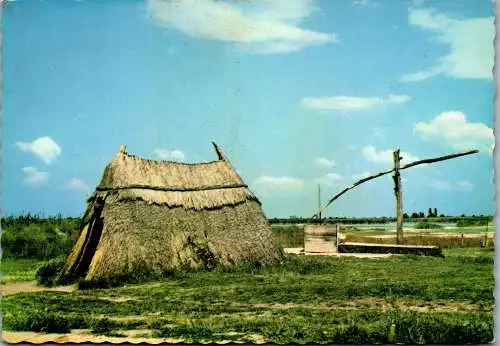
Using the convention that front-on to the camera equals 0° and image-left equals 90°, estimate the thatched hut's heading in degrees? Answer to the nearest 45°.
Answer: approximately 90°

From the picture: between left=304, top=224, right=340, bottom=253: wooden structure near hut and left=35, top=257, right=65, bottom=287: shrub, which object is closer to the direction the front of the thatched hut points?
the shrub

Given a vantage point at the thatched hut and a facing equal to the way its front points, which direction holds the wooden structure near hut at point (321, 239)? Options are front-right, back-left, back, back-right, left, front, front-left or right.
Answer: back-right

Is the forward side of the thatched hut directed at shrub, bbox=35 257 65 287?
yes

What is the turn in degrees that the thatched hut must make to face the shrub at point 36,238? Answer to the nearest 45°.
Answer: approximately 45° to its right

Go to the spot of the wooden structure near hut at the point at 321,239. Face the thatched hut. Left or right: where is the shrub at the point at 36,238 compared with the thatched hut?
right
